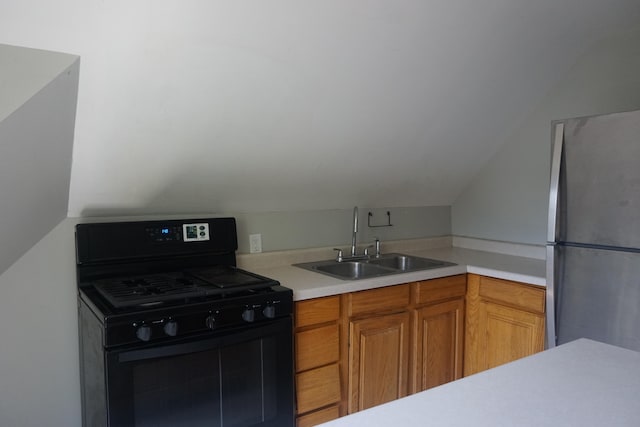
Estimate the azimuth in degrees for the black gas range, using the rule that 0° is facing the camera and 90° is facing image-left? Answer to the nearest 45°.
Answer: approximately 315°

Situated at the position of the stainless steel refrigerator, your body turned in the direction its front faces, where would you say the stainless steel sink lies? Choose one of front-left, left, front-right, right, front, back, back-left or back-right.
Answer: front-right

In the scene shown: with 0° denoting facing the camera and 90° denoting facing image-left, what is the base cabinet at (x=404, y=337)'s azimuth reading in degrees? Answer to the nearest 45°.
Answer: approximately 315°

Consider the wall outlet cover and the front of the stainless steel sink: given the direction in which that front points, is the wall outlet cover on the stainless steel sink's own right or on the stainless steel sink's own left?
on the stainless steel sink's own right

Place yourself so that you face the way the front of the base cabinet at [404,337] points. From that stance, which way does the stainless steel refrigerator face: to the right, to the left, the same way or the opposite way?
to the right

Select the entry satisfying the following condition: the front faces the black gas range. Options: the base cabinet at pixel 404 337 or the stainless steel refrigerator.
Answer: the stainless steel refrigerator

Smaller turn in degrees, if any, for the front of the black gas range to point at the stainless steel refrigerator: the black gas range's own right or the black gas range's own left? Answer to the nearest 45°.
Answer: approximately 45° to the black gas range's own left

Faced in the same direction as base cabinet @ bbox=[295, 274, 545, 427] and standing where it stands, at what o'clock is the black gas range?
The black gas range is roughly at 3 o'clock from the base cabinet.
